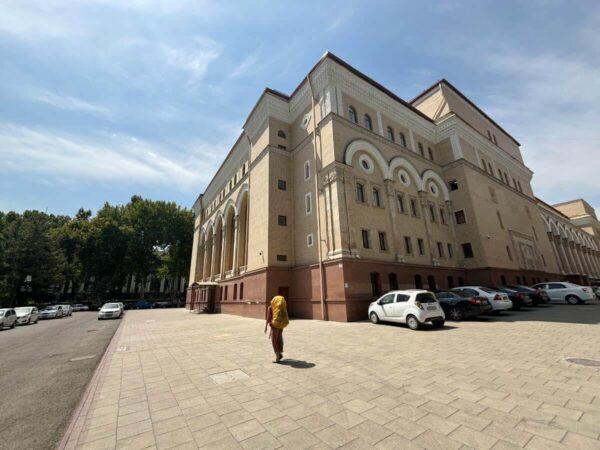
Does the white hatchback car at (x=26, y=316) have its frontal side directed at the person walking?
no

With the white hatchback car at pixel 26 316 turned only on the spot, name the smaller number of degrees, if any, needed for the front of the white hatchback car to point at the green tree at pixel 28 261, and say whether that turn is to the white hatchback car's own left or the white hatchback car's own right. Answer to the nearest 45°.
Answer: approximately 135° to the white hatchback car's own right

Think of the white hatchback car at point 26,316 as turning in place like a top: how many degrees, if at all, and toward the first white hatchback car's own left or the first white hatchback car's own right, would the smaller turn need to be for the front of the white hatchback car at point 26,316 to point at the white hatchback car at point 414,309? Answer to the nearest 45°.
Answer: approximately 45° to the first white hatchback car's own left

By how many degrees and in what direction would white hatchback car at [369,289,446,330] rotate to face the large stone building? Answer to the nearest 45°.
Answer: approximately 45° to its right

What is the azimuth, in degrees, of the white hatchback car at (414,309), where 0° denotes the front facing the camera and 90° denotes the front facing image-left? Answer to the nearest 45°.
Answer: approximately 135°

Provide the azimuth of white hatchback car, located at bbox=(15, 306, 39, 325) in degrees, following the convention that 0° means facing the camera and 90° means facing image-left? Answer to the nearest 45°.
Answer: approximately 45°

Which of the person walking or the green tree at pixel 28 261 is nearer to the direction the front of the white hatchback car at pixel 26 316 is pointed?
the person walking

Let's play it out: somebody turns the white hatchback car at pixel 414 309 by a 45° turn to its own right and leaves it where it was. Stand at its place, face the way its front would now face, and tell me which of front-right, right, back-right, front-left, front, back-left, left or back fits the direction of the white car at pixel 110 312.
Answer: left

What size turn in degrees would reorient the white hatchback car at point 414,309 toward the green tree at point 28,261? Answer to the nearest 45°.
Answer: approximately 45° to its left

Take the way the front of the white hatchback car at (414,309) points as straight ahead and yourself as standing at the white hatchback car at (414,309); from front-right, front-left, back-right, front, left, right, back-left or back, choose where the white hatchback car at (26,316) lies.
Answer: front-left
